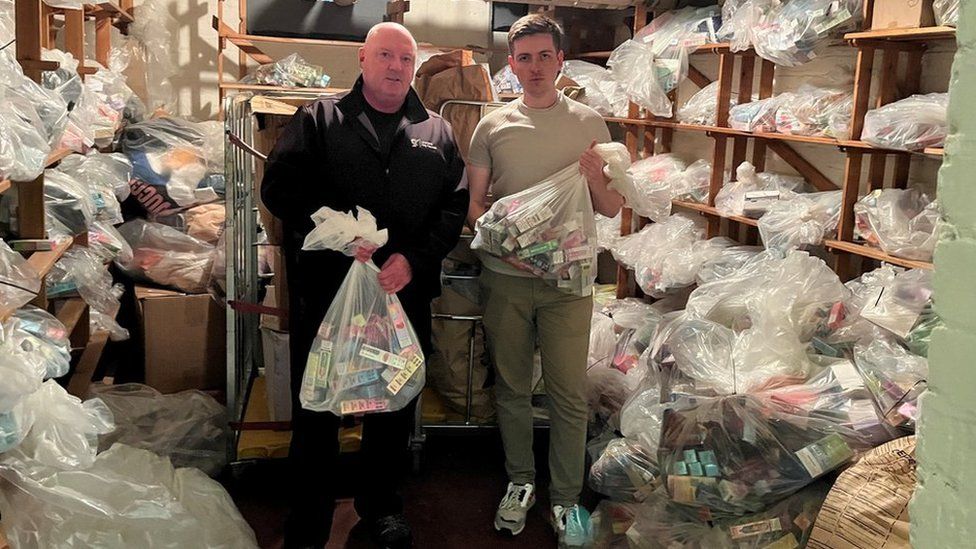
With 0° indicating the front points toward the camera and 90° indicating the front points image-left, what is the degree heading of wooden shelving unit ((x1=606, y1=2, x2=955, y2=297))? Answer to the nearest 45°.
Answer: approximately 45°

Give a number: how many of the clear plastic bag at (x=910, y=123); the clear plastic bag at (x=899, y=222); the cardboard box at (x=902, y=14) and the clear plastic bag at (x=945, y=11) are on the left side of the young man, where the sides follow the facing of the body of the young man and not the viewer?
4

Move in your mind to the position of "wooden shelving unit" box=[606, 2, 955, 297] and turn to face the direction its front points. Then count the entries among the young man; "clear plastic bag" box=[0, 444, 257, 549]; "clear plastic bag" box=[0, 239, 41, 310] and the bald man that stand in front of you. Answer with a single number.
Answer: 4

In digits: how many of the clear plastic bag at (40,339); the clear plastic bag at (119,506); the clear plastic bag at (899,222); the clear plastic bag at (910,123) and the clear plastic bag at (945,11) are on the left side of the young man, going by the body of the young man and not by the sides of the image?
3

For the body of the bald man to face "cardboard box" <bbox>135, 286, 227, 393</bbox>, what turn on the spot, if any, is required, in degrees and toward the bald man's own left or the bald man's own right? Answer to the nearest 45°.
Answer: approximately 135° to the bald man's own right

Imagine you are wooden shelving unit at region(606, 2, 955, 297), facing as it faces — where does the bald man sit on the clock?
The bald man is roughly at 12 o'clock from the wooden shelving unit.

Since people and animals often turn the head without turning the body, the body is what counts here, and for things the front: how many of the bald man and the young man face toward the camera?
2

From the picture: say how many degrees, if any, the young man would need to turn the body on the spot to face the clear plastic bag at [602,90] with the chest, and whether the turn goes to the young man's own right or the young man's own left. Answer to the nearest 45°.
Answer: approximately 180°

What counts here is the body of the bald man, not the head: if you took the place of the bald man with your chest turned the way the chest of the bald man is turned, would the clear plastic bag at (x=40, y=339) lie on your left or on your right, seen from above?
on your right

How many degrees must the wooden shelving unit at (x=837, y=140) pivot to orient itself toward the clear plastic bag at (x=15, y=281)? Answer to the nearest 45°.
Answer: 0° — it already faces it

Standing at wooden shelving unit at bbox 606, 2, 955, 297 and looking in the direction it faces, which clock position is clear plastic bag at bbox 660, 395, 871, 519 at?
The clear plastic bag is roughly at 11 o'clock from the wooden shelving unit.

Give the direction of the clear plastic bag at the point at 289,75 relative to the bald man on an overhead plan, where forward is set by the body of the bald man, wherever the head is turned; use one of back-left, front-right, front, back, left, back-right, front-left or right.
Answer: back

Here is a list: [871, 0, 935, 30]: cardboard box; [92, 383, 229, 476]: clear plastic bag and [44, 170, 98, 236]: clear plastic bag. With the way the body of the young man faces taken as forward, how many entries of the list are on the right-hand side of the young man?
2
